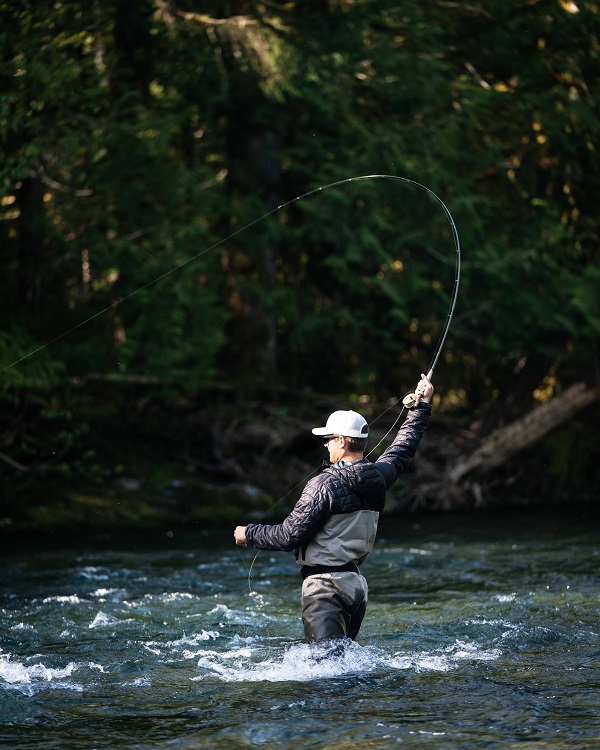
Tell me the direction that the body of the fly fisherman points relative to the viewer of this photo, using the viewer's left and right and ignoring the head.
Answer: facing away from the viewer and to the left of the viewer
